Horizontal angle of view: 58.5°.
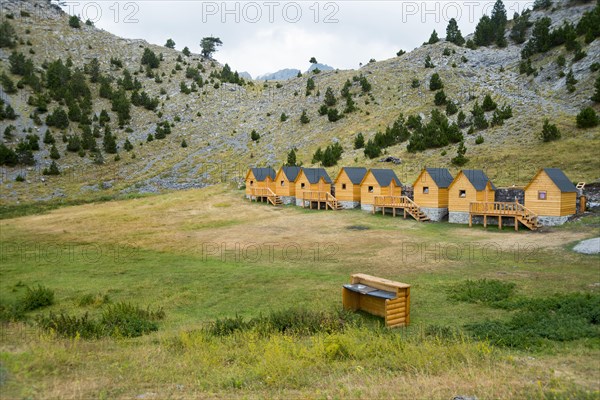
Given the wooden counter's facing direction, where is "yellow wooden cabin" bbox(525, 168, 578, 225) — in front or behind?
behind

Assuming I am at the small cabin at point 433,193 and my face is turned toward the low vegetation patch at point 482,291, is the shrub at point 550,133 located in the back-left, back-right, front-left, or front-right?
back-left

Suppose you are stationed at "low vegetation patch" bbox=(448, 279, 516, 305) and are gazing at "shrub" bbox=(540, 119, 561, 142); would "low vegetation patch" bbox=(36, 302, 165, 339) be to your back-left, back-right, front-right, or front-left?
back-left

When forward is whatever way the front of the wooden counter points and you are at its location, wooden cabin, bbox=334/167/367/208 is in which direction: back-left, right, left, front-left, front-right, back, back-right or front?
back-right

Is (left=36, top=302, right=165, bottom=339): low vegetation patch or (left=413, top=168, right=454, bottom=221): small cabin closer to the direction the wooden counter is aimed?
the low vegetation patch

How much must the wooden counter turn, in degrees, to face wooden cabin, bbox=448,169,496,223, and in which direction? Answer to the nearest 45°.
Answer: approximately 135° to its right

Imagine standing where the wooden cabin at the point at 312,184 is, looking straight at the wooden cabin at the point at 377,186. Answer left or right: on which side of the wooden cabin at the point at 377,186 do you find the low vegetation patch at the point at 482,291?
right

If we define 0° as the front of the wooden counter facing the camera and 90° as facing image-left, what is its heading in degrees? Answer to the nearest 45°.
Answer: approximately 45°
